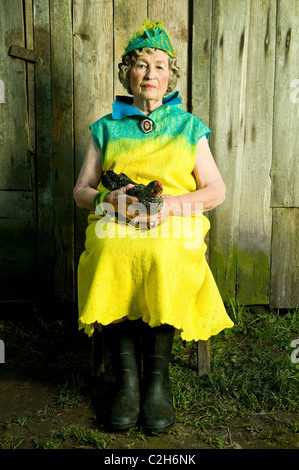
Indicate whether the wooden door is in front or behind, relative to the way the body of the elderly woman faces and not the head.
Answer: behind

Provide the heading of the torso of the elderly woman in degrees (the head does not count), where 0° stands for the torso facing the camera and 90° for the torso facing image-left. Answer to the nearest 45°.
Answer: approximately 0°

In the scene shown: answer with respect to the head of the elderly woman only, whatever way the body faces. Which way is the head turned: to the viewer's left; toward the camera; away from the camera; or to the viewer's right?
toward the camera
